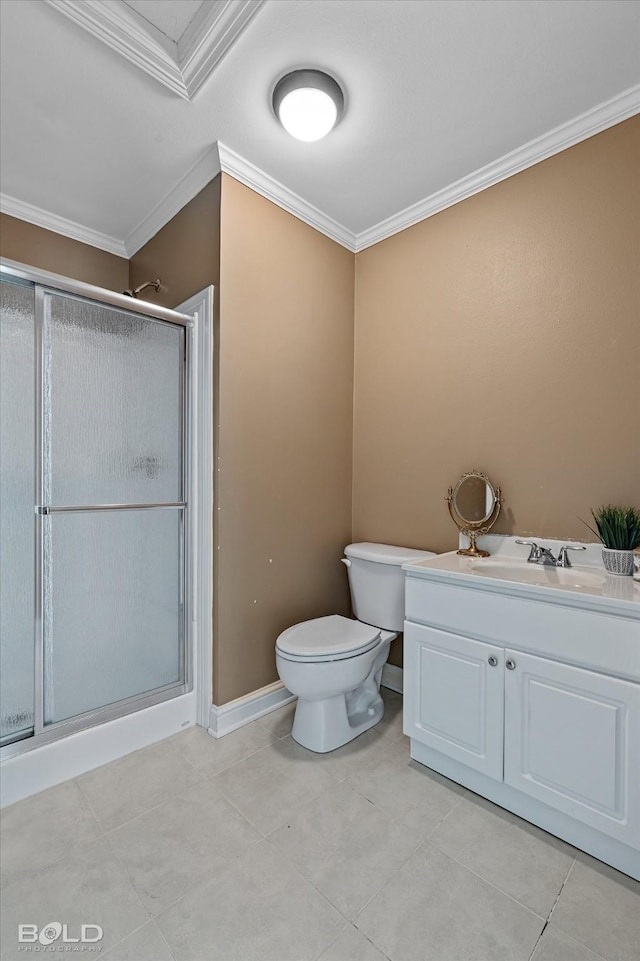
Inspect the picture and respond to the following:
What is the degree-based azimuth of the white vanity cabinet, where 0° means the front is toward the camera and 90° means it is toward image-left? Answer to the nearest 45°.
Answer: approximately 45°

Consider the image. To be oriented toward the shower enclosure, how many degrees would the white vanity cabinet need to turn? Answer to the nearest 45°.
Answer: approximately 45° to its right

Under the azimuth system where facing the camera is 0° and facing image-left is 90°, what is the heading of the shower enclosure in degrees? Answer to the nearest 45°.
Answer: approximately 315°

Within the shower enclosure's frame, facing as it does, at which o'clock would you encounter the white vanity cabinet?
The white vanity cabinet is roughly at 12 o'clock from the shower enclosure.
